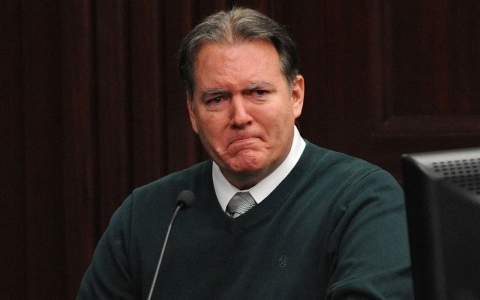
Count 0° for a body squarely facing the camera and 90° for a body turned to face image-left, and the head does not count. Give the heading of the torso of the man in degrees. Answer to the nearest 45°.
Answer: approximately 0°

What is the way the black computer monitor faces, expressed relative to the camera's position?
facing away from the viewer and to the left of the viewer

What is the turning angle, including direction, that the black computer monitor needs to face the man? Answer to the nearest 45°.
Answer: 0° — it already faces them

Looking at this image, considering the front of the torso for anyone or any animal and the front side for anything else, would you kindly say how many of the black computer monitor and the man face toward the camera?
1
